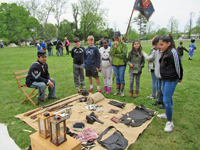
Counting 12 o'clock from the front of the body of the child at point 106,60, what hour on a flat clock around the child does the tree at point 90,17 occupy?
The tree is roughly at 6 o'clock from the child.

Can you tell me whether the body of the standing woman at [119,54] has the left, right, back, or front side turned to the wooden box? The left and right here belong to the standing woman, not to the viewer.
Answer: front

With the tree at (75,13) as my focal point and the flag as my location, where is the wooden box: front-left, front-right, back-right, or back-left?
back-left

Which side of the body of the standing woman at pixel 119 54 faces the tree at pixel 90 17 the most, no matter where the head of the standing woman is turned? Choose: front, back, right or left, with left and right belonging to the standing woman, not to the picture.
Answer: back

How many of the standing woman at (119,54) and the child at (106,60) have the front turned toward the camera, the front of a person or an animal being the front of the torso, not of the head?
2

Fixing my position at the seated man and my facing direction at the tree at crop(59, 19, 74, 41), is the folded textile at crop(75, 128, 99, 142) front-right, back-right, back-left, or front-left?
back-right

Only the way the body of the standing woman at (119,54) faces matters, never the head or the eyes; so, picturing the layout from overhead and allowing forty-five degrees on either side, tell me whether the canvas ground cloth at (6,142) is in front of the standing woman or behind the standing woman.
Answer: in front

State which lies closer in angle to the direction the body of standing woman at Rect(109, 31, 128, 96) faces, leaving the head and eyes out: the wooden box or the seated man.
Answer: the wooden box

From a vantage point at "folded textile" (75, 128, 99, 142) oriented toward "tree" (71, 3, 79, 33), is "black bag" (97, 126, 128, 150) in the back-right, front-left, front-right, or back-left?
back-right

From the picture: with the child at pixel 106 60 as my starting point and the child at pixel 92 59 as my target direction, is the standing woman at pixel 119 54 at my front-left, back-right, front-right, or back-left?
back-left
